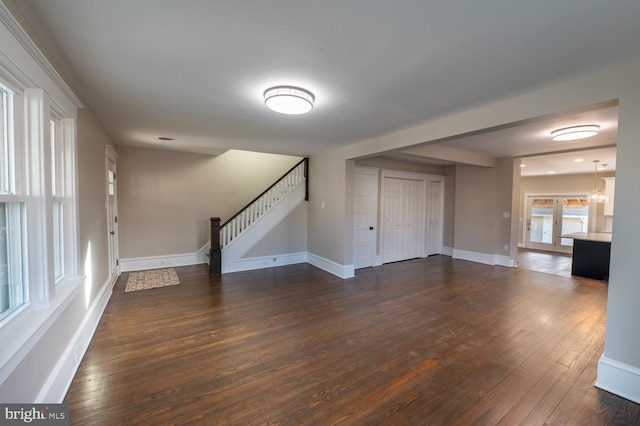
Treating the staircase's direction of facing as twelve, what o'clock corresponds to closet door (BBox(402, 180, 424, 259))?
The closet door is roughly at 6 o'clock from the staircase.

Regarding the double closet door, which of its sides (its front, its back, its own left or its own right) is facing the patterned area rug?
right

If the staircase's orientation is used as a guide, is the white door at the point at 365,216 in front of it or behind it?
behind

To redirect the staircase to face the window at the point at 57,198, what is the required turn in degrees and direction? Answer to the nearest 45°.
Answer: approximately 45° to its left

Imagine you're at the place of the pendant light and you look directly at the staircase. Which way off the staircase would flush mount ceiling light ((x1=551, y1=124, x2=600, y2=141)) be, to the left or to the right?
left

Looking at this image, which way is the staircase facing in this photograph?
to the viewer's left

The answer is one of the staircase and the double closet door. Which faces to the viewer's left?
the staircase

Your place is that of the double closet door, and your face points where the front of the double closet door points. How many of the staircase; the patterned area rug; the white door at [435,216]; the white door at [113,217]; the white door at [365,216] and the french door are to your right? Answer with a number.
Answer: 4

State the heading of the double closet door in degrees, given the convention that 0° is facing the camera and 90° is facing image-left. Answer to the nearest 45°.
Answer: approximately 315°

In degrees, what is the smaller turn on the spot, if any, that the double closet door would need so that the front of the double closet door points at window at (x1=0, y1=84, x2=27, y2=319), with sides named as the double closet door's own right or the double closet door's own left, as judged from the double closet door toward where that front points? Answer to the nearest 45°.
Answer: approximately 45° to the double closet door's own right

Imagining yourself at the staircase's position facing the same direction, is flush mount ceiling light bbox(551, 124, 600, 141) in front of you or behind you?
behind

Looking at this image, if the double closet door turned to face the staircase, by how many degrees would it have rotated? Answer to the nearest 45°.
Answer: approximately 90° to its right

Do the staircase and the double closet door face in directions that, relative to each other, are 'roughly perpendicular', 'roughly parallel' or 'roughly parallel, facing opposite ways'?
roughly perpendicular

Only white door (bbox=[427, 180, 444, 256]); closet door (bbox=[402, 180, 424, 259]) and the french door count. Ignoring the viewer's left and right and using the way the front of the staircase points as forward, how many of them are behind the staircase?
3

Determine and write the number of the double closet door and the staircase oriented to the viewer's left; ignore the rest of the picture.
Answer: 1

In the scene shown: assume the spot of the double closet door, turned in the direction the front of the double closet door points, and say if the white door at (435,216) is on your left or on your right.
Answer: on your left

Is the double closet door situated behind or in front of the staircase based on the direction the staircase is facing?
behind
